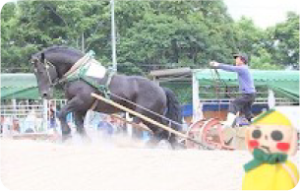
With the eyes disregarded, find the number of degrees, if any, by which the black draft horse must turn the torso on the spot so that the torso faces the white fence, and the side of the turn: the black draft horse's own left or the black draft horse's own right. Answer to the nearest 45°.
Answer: approximately 90° to the black draft horse's own right

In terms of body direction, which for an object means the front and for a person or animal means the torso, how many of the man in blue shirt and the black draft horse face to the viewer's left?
2

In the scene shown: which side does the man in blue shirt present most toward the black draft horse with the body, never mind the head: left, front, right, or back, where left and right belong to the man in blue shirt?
front

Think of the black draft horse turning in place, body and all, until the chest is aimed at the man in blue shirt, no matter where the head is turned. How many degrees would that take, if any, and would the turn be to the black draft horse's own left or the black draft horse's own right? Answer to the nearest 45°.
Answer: approximately 180°

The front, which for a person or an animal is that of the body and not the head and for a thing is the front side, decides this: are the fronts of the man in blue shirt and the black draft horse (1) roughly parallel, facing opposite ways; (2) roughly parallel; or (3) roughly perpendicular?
roughly parallel

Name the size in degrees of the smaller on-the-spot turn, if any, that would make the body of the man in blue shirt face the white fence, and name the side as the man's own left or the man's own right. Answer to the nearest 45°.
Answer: approximately 45° to the man's own right

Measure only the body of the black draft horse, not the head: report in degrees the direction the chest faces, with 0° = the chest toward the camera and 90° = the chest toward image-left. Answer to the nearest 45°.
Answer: approximately 90°

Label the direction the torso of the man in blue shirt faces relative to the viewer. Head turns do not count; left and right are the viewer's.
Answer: facing to the left of the viewer
